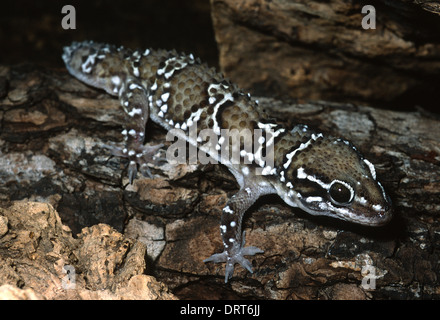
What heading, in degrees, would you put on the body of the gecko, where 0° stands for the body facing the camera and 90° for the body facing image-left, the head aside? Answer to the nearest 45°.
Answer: approximately 315°
